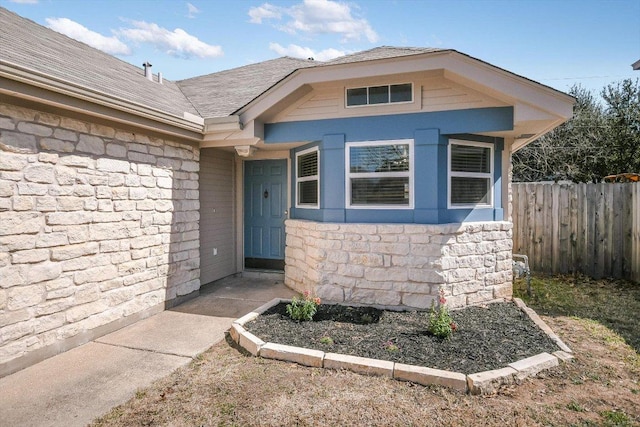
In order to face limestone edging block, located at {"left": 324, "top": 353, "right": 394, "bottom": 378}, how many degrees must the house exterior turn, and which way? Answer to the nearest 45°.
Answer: approximately 45° to its left

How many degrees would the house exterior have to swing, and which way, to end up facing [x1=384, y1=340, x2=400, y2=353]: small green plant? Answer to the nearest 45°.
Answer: approximately 45° to its left

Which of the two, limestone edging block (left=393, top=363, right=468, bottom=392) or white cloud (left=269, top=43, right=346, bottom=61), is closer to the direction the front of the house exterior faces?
the limestone edging block

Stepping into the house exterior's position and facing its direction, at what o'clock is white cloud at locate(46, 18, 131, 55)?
The white cloud is roughly at 5 o'clock from the house exterior.

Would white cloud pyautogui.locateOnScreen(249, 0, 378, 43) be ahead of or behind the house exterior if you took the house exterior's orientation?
behind

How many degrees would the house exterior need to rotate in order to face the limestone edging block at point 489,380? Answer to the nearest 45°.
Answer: approximately 45° to its left

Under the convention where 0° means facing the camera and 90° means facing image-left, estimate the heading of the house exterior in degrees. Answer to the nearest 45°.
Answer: approximately 0°

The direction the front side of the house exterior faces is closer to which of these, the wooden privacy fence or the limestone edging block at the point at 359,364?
the limestone edging block

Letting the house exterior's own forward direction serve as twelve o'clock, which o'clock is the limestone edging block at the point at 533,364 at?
The limestone edging block is roughly at 10 o'clock from the house exterior.

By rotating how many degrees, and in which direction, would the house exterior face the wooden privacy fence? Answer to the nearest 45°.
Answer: approximately 90° to its left

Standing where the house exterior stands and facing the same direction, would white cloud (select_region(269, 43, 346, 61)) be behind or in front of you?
behind

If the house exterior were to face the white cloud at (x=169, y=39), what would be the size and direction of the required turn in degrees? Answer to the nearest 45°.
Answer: approximately 180°
